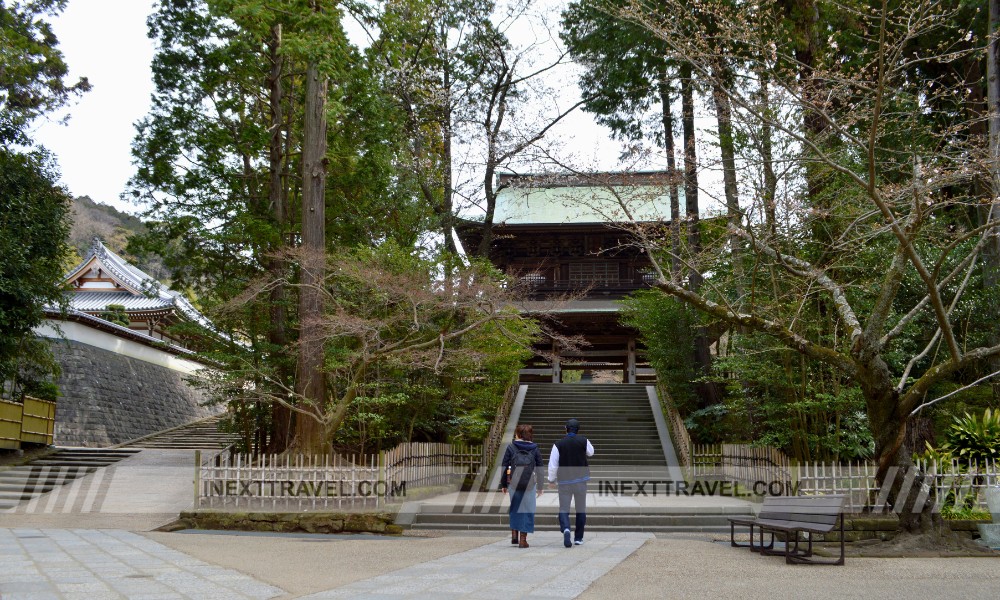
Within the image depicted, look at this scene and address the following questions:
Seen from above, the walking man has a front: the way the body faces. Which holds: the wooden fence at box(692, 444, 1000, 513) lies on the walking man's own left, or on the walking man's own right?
on the walking man's own right

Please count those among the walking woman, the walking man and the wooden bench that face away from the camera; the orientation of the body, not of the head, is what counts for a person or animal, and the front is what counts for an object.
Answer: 2

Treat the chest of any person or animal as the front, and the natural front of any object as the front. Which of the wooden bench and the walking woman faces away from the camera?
the walking woman

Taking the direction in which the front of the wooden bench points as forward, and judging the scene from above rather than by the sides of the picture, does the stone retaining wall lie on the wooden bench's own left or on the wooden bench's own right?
on the wooden bench's own right

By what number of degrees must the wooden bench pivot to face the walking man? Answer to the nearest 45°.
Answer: approximately 45° to its right

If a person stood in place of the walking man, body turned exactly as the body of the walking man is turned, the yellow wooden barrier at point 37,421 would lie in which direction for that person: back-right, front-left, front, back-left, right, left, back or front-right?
front-left

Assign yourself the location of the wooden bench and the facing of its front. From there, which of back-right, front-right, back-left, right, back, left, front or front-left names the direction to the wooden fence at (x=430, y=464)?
right

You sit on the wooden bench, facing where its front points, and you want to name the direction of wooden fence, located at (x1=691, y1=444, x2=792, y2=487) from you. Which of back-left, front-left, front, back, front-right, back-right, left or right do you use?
back-right

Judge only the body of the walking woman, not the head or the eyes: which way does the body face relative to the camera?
away from the camera

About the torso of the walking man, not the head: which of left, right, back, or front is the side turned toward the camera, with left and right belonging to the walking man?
back

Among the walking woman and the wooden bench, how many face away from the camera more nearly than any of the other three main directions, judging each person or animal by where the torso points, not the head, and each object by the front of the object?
1

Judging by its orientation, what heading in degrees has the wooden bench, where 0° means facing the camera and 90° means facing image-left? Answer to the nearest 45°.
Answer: approximately 45°

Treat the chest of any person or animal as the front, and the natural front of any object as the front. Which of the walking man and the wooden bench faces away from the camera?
the walking man

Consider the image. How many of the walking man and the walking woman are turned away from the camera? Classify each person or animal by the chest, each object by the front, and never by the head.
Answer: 2
